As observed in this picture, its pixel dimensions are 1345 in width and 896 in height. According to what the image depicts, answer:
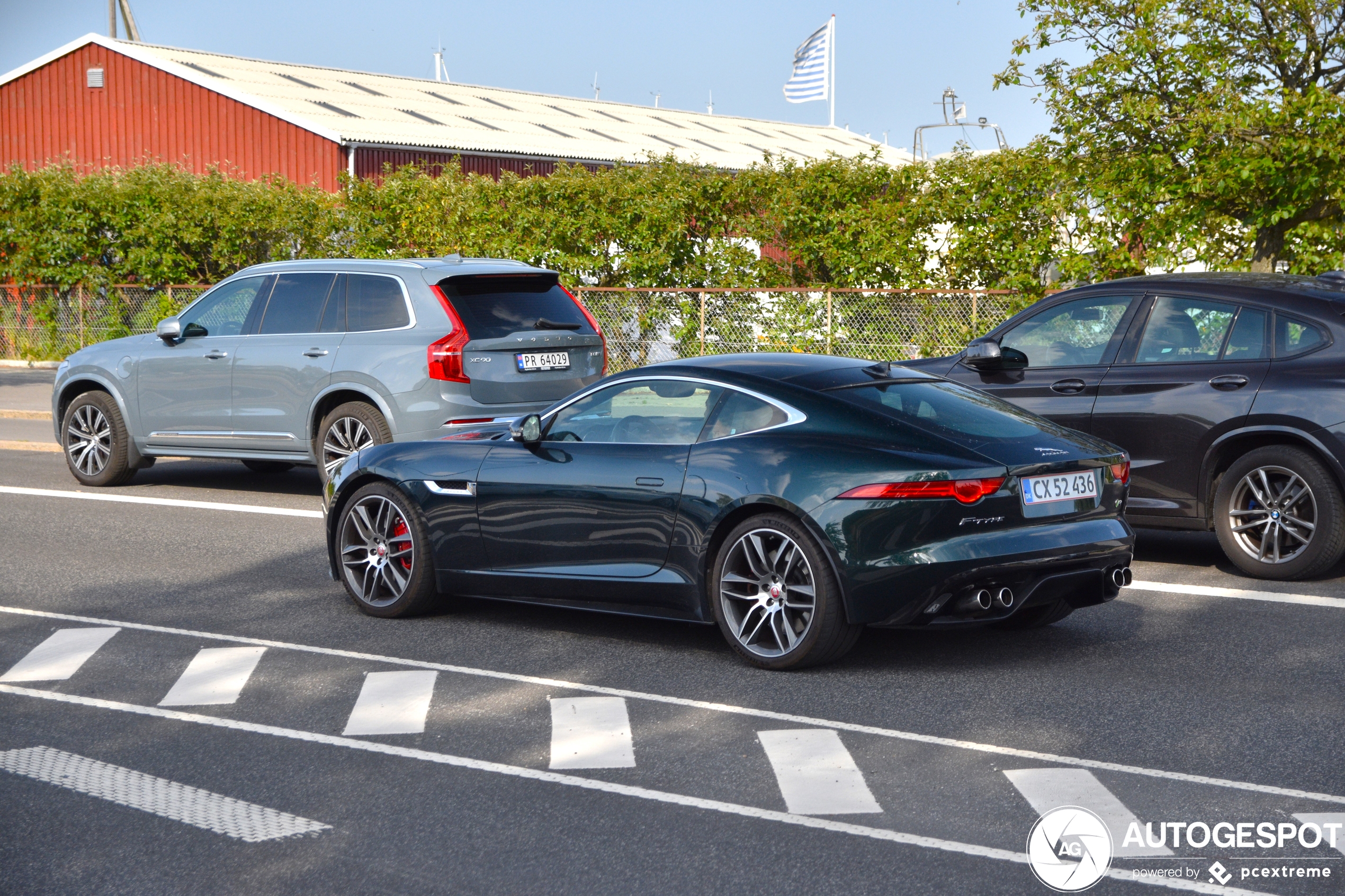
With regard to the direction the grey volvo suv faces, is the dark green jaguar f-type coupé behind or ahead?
behind

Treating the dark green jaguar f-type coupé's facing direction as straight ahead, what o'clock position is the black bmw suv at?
The black bmw suv is roughly at 3 o'clock from the dark green jaguar f-type coupé.

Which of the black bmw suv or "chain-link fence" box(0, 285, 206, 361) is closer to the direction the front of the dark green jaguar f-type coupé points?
the chain-link fence

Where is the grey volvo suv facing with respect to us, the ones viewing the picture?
facing away from the viewer and to the left of the viewer

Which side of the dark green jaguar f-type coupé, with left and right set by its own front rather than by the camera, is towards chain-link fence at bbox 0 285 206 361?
front

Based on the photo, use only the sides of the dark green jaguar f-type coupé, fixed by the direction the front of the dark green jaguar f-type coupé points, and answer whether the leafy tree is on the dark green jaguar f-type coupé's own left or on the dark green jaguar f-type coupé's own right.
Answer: on the dark green jaguar f-type coupé's own right

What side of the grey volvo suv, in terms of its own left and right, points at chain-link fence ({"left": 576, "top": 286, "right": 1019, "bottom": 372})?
right

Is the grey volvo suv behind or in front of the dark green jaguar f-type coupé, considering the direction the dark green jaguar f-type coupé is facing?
in front

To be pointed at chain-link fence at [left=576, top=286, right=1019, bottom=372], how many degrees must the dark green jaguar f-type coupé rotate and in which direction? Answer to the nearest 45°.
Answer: approximately 45° to its right

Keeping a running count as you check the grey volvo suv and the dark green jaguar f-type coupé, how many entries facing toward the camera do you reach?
0

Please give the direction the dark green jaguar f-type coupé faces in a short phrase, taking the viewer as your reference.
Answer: facing away from the viewer and to the left of the viewer
